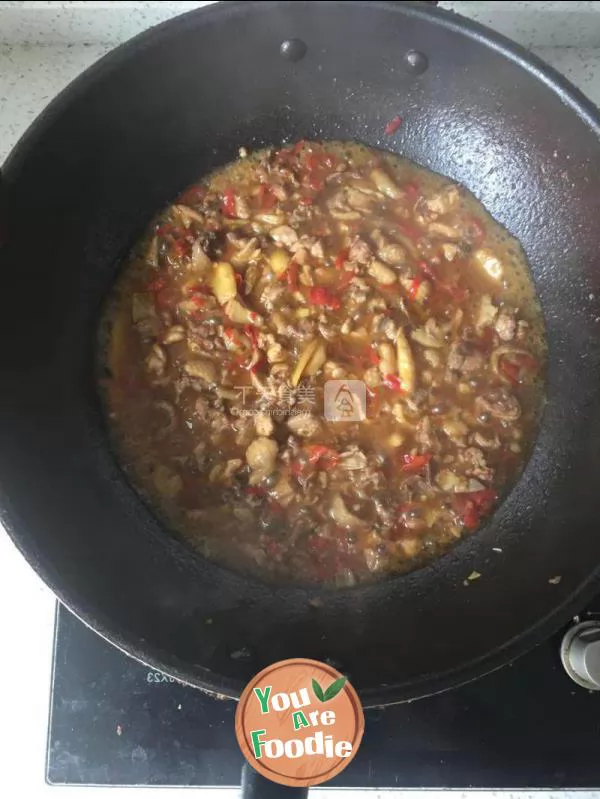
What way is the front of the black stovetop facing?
toward the camera
